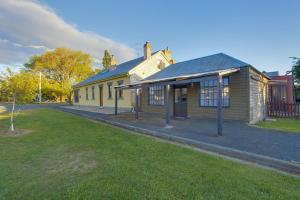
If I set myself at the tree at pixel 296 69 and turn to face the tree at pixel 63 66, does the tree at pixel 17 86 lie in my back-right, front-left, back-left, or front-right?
front-left

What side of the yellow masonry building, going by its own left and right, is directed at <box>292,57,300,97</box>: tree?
left

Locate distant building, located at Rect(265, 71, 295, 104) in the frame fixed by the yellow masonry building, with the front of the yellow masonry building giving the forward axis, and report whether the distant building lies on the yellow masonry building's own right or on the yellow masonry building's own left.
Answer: on the yellow masonry building's own left

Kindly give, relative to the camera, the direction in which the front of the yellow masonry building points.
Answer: facing the viewer and to the left of the viewer

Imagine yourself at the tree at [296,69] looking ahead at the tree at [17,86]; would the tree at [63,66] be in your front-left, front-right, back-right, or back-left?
front-right

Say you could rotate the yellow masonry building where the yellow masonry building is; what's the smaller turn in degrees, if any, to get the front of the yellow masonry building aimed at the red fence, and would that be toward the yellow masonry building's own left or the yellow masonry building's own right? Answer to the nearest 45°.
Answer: approximately 90° to the yellow masonry building's own left

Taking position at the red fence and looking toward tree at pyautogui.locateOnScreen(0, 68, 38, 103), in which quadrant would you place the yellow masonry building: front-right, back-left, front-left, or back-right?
front-right

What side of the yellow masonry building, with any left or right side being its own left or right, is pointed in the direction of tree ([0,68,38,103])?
right

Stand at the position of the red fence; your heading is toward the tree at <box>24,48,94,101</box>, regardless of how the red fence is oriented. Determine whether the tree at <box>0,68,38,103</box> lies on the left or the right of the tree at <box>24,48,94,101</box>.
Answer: left

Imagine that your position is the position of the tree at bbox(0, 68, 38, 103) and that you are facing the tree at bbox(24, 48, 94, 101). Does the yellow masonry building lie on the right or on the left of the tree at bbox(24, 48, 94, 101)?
right

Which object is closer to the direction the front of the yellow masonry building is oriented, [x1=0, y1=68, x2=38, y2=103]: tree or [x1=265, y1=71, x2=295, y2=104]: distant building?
the tree
